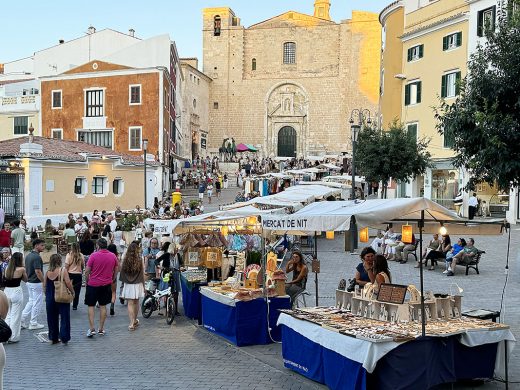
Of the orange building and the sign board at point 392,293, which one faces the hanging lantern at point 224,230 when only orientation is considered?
the orange building

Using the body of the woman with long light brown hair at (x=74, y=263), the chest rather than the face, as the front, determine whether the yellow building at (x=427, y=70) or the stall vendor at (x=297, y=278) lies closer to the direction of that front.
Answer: the yellow building

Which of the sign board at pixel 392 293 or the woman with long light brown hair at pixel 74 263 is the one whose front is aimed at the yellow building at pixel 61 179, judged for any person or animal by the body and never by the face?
the woman with long light brown hair

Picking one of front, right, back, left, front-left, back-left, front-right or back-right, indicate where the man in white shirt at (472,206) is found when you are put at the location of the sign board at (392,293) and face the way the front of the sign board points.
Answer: back

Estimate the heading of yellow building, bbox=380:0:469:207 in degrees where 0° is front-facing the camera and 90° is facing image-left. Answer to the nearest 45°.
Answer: approximately 45°

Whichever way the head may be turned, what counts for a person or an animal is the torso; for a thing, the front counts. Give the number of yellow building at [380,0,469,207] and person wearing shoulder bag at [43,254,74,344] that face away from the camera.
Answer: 1

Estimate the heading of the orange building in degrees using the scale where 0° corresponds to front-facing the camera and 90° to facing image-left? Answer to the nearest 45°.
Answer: approximately 0°

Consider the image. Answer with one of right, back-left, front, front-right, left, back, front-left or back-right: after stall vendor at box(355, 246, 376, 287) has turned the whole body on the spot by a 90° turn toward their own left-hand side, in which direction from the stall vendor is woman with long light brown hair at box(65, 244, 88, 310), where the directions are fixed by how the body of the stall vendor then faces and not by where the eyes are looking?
back-left

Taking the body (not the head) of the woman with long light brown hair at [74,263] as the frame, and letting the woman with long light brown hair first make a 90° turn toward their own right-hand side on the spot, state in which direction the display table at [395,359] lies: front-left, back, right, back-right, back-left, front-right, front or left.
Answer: front-right

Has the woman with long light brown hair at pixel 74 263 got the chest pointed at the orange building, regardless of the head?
yes

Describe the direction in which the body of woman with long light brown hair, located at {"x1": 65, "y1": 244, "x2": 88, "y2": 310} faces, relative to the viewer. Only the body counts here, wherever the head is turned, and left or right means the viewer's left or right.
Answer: facing away from the viewer
